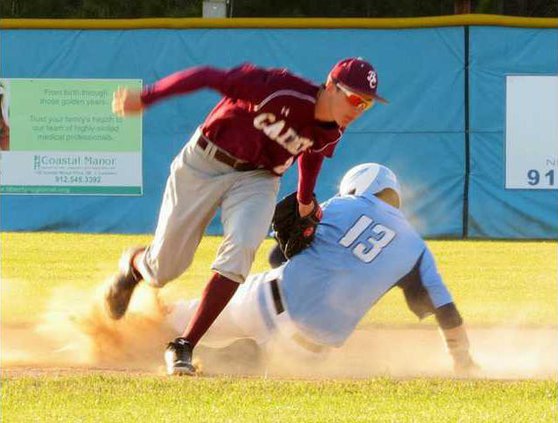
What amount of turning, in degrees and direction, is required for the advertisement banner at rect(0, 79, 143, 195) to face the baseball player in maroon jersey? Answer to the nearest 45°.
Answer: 0° — it already faces them

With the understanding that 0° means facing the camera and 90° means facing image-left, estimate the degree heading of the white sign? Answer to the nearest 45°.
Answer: approximately 0°

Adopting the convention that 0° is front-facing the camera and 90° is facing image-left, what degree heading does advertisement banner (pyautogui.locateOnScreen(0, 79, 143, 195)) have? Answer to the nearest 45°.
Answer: approximately 0°

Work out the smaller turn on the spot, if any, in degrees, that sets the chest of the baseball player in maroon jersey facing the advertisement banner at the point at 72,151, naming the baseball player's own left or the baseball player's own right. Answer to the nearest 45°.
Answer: approximately 135° to the baseball player's own left

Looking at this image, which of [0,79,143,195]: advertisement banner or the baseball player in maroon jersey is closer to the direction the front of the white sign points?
the baseball player in maroon jersey

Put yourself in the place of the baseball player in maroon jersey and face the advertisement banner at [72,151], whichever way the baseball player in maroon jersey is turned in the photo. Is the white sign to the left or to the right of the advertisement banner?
right

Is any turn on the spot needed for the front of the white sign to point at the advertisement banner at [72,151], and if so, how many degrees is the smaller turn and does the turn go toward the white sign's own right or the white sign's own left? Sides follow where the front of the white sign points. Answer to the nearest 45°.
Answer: approximately 90° to the white sign's own right

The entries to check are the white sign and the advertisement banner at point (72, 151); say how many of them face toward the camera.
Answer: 2

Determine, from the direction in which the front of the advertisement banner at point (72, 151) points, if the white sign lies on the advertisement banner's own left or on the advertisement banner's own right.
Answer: on the advertisement banner's own left
